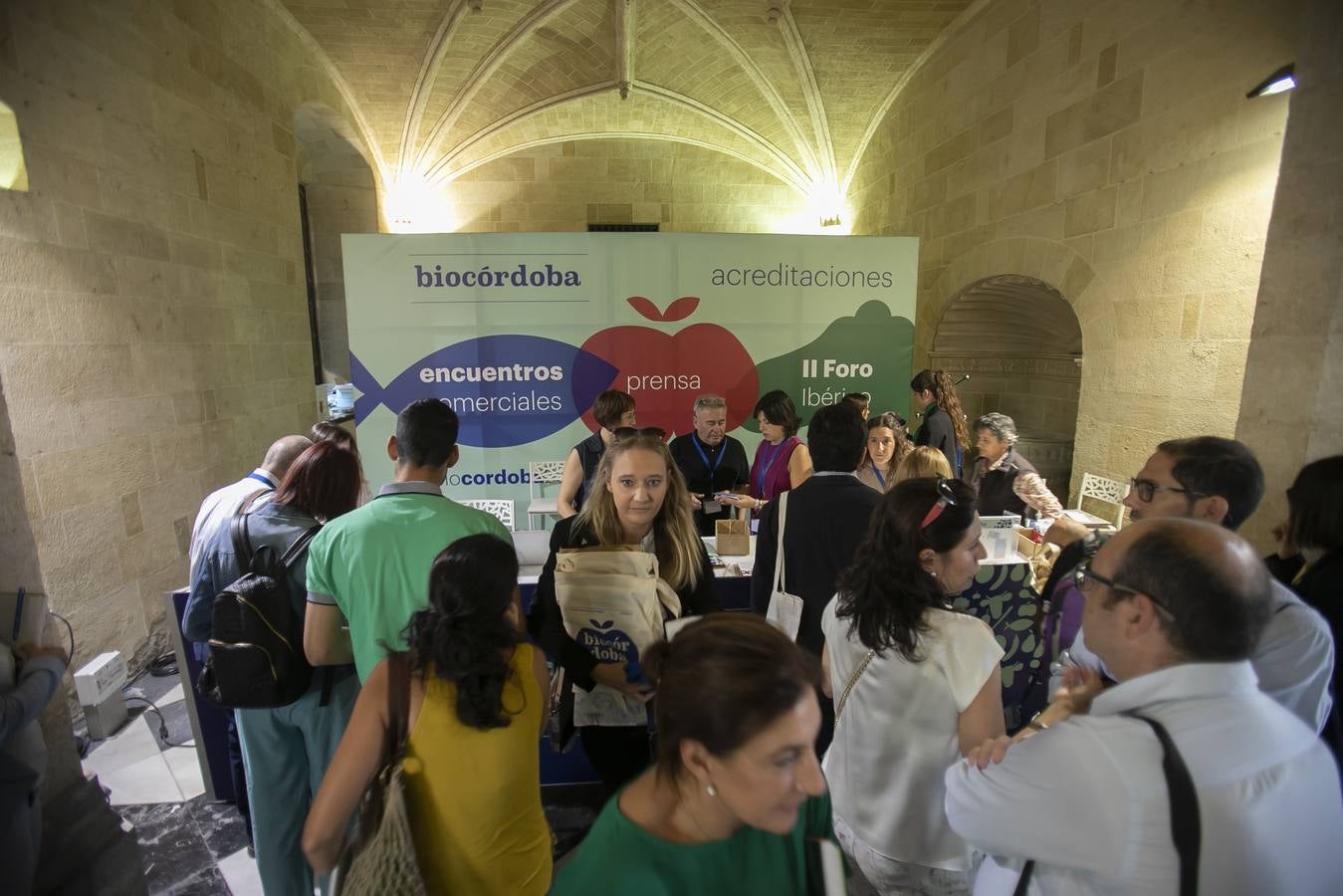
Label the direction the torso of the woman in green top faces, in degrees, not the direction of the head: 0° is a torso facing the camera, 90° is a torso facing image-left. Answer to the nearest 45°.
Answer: approximately 315°

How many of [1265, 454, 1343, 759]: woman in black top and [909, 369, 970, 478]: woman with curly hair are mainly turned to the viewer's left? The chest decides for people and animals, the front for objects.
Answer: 2

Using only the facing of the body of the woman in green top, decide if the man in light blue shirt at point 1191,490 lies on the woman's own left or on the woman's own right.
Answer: on the woman's own left

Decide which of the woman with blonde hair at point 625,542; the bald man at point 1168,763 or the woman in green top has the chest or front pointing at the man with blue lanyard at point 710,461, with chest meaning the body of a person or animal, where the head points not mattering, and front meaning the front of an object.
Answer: the bald man

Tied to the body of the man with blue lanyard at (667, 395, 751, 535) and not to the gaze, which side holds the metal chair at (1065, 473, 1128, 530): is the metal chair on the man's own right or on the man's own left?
on the man's own left

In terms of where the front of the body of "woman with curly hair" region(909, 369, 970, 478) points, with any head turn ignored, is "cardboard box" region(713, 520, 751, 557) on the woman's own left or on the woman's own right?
on the woman's own left

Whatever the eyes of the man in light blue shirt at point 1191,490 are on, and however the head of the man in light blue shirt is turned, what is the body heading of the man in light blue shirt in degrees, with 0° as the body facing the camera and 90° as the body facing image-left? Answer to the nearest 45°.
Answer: approximately 90°

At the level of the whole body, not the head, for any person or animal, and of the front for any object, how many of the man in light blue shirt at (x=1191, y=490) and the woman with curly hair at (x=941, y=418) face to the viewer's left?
2

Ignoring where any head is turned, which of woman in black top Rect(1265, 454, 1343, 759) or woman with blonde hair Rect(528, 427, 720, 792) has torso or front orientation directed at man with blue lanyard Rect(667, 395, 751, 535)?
the woman in black top

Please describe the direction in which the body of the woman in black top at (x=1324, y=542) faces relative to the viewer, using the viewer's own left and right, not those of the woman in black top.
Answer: facing to the left of the viewer

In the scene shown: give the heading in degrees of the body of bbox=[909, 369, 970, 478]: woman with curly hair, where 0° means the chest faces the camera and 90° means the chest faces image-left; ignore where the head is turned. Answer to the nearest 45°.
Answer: approximately 90°

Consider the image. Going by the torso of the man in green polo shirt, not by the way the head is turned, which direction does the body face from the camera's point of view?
away from the camera

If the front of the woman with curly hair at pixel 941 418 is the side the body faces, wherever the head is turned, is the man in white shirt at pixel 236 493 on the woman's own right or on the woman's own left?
on the woman's own left
